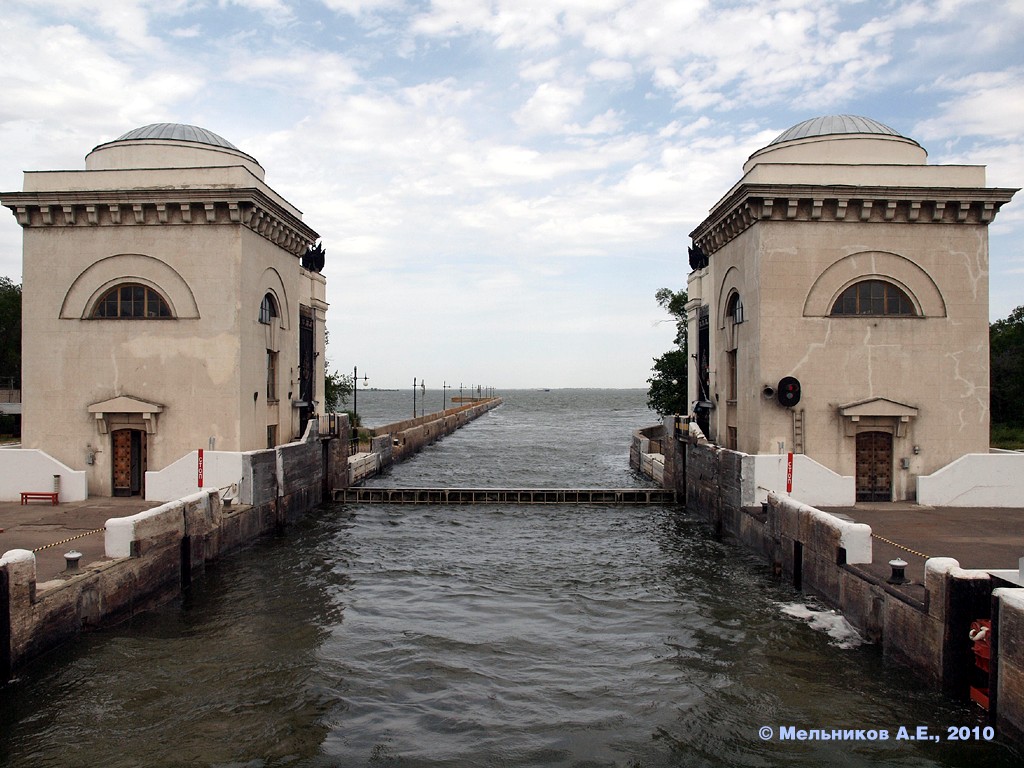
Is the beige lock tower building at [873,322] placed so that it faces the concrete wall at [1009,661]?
yes

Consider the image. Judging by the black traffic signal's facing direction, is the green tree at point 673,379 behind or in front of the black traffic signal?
behind

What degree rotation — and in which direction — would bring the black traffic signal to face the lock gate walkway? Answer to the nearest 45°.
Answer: approximately 135° to its right

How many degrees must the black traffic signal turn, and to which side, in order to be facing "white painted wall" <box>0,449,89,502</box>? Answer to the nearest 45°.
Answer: approximately 90° to its right

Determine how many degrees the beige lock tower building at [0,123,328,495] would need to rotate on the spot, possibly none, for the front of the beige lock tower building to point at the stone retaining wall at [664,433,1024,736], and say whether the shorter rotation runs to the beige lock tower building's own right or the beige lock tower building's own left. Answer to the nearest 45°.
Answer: approximately 45° to the beige lock tower building's own left

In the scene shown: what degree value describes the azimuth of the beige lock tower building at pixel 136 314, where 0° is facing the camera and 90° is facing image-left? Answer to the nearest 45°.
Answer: approximately 0°
